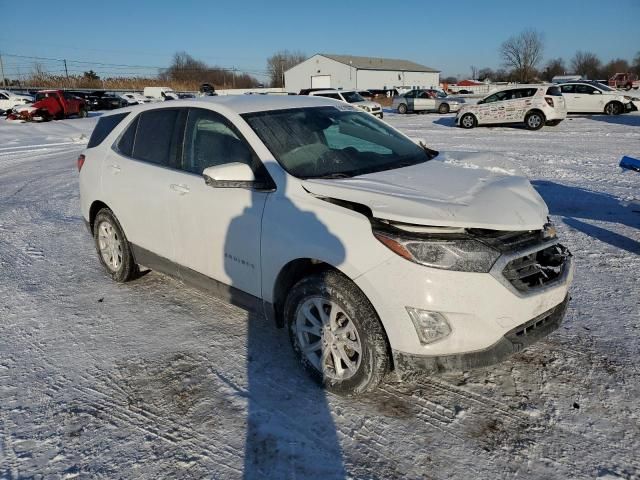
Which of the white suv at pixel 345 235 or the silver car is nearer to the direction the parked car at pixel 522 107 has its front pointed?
the silver car

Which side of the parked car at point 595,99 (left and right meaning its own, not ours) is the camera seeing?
right

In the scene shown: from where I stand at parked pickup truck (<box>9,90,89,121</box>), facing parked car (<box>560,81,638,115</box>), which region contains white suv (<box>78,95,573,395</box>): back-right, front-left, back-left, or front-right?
front-right

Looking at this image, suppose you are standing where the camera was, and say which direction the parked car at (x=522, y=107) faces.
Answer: facing away from the viewer and to the left of the viewer

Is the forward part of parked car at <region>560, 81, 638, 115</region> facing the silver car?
no

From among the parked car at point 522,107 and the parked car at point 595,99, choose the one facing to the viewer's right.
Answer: the parked car at point 595,99

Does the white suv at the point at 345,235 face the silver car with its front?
no

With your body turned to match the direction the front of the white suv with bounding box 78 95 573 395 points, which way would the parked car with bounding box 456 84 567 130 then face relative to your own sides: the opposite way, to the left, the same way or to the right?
the opposite way

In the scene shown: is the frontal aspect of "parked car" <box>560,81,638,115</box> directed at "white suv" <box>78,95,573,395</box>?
no

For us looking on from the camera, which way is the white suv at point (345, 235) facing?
facing the viewer and to the right of the viewer
